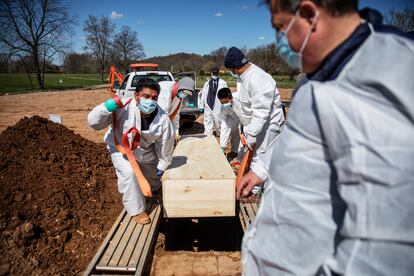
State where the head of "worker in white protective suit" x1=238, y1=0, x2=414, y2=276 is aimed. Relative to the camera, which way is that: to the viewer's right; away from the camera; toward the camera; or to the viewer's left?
to the viewer's left

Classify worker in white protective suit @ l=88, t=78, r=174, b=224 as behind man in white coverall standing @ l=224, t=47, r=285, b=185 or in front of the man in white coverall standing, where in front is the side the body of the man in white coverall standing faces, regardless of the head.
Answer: in front

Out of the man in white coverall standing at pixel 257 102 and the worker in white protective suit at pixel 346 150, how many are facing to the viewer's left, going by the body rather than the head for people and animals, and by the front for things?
2

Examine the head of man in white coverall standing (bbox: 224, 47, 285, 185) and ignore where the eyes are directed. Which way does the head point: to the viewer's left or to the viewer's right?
to the viewer's left

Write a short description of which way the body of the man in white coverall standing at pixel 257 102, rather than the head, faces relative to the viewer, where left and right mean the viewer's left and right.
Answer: facing to the left of the viewer

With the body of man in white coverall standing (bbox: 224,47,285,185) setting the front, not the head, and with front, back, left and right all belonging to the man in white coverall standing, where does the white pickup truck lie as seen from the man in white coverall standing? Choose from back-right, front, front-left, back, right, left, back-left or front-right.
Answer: front-right

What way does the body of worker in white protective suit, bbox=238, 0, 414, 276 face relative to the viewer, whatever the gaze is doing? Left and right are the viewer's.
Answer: facing to the left of the viewer
